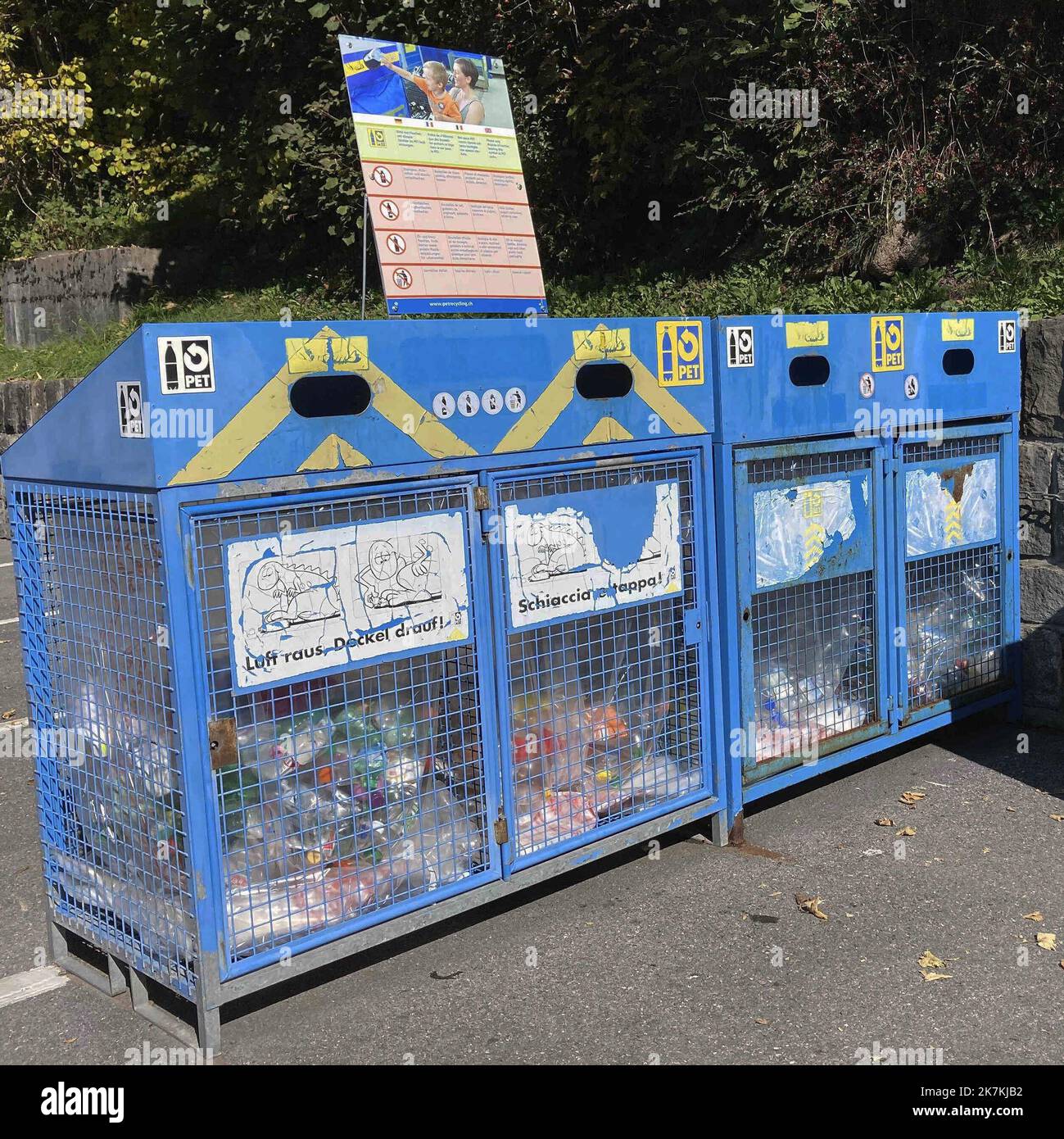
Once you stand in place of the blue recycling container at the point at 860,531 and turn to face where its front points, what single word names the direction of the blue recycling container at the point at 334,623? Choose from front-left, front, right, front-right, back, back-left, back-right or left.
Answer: right

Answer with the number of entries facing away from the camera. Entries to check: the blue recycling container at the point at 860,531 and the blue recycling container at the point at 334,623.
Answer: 0

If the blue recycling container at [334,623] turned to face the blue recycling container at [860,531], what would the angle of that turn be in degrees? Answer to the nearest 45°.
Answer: approximately 90° to its left
